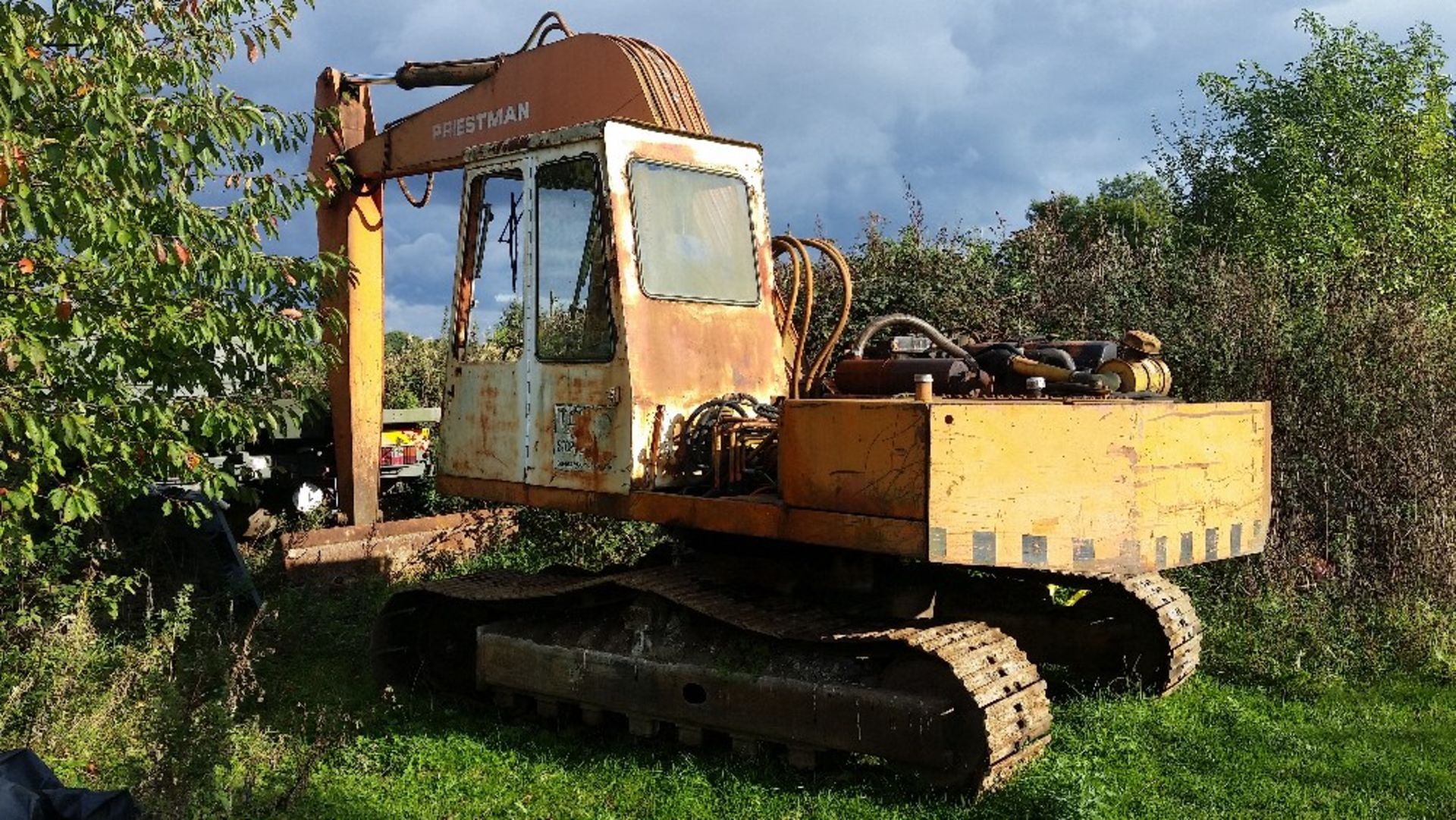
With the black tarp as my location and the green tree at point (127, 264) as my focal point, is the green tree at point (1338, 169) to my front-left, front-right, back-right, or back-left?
front-right

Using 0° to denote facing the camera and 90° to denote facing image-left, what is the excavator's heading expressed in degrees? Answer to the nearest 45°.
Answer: approximately 135°

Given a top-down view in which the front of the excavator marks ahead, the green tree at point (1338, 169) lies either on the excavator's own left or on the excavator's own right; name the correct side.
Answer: on the excavator's own right

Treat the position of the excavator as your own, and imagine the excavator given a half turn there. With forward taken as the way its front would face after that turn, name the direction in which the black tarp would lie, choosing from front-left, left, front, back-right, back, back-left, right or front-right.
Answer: right

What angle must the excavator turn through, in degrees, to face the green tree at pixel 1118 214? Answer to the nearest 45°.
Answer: approximately 45° to its right

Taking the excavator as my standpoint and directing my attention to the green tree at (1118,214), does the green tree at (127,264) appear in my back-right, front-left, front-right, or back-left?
back-left

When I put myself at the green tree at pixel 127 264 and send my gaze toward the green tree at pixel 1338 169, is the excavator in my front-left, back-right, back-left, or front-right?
front-right

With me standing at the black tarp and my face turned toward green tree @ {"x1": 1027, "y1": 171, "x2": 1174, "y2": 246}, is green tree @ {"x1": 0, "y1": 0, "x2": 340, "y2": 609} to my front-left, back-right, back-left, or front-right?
front-left
